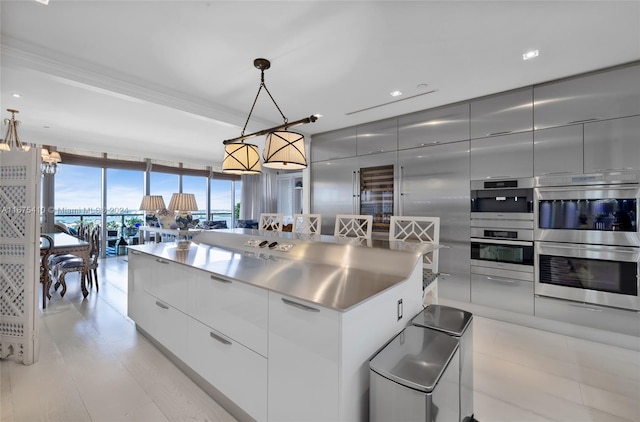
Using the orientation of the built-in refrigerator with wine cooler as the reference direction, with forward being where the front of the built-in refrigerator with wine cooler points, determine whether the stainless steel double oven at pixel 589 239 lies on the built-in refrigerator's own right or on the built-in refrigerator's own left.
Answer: on the built-in refrigerator's own left

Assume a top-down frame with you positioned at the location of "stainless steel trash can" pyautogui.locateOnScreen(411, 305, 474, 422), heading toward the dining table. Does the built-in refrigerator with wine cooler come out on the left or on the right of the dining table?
right

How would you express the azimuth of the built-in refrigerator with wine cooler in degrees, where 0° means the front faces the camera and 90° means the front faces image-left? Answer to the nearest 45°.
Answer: approximately 45°

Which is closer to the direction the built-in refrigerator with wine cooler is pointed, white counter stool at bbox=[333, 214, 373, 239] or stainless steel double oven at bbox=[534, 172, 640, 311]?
the white counter stool

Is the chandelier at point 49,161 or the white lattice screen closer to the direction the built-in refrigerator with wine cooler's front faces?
the white lattice screen

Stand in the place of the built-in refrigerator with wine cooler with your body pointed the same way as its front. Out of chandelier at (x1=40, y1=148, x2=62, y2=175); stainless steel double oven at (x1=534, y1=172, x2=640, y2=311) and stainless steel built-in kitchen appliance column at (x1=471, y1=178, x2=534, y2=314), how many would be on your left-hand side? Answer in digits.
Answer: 2

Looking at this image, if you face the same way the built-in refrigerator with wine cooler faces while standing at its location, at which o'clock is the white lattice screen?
The white lattice screen is roughly at 12 o'clock from the built-in refrigerator with wine cooler.

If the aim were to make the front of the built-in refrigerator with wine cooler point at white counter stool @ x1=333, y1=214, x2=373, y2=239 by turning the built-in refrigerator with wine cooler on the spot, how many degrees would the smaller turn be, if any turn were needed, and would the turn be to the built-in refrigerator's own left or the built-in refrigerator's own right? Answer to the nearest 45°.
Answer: approximately 45° to the built-in refrigerator's own left

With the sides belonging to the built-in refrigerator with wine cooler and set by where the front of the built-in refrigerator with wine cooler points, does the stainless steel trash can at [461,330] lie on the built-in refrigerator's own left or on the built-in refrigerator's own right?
on the built-in refrigerator's own left

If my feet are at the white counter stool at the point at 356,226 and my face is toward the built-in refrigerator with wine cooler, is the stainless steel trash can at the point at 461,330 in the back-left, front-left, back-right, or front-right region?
back-right

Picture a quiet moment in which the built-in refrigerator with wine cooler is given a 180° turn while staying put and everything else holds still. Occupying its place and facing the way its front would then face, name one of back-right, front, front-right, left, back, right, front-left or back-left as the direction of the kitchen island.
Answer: back-right

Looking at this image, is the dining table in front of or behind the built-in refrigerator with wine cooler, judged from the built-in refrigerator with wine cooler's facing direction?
in front

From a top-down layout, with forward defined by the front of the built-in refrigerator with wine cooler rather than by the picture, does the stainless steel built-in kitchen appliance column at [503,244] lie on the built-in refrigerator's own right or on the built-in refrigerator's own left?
on the built-in refrigerator's own left
